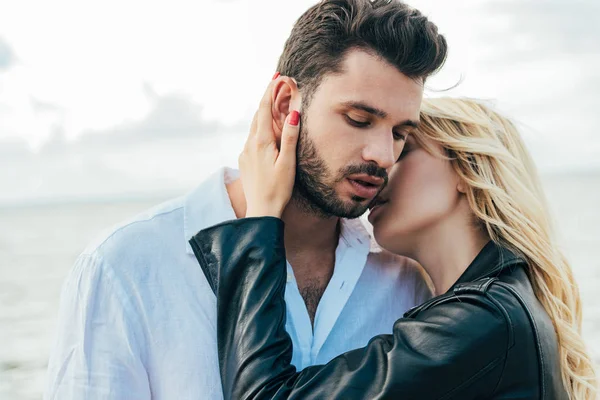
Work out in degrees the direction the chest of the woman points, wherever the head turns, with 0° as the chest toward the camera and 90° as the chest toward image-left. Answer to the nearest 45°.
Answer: approximately 90°

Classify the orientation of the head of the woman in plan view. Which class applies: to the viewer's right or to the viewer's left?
to the viewer's left

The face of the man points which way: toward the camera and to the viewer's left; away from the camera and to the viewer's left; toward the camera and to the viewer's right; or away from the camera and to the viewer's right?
toward the camera and to the viewer's right

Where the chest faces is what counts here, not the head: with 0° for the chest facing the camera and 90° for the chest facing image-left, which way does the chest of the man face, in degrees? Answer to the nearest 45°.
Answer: approximately 315°
